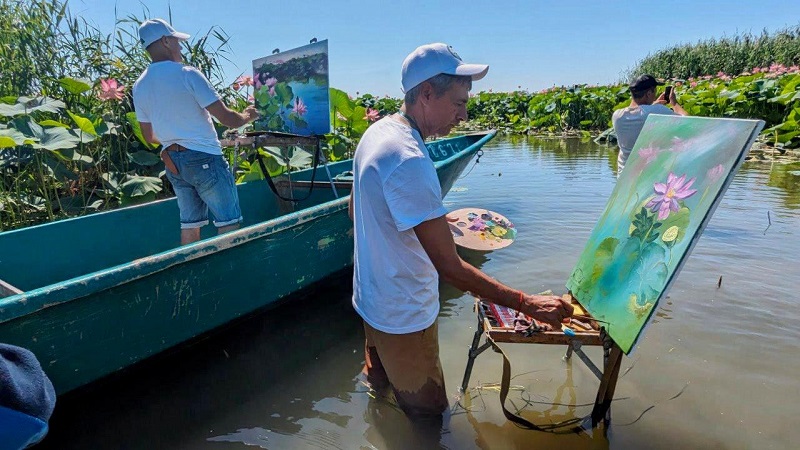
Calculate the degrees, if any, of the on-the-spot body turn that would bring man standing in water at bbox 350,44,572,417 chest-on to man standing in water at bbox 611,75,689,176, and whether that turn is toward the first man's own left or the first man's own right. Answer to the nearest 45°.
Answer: approximately 45° to the first man's own left

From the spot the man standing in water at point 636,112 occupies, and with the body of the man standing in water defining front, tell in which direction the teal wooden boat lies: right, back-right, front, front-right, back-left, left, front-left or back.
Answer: back

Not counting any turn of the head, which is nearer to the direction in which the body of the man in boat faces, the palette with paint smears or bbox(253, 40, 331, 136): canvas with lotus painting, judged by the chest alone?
the canvas with lotus painting

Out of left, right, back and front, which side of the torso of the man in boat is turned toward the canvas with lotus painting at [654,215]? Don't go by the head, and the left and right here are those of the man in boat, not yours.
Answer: right

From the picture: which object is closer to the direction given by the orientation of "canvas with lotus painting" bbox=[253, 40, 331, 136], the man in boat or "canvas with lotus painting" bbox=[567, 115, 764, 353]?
the man in boat

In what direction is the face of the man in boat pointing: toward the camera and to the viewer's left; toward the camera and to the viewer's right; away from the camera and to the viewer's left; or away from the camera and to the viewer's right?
away from the camera and to the viewer's right

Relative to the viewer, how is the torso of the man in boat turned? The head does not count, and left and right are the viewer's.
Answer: facing away from the viewer and to the right of the viewer

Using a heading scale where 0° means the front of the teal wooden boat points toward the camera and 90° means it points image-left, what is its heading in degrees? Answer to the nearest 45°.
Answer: approximately 225°

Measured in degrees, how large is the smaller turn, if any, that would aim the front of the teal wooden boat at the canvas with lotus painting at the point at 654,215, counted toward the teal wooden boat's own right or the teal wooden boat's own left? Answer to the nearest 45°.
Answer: approximately 90° to the teal wooden boat's own right
